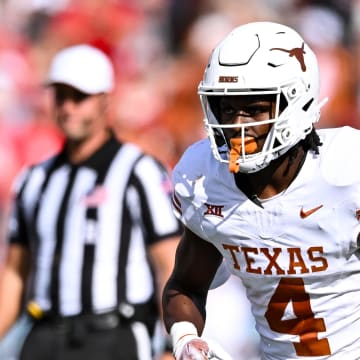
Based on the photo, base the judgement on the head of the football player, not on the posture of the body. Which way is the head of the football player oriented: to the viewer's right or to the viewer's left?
to the viewer's left

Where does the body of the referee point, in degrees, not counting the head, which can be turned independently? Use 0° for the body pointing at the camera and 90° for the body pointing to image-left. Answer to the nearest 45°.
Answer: approximately 45°

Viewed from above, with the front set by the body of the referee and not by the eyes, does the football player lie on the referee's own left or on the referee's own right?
on the referee's own left
